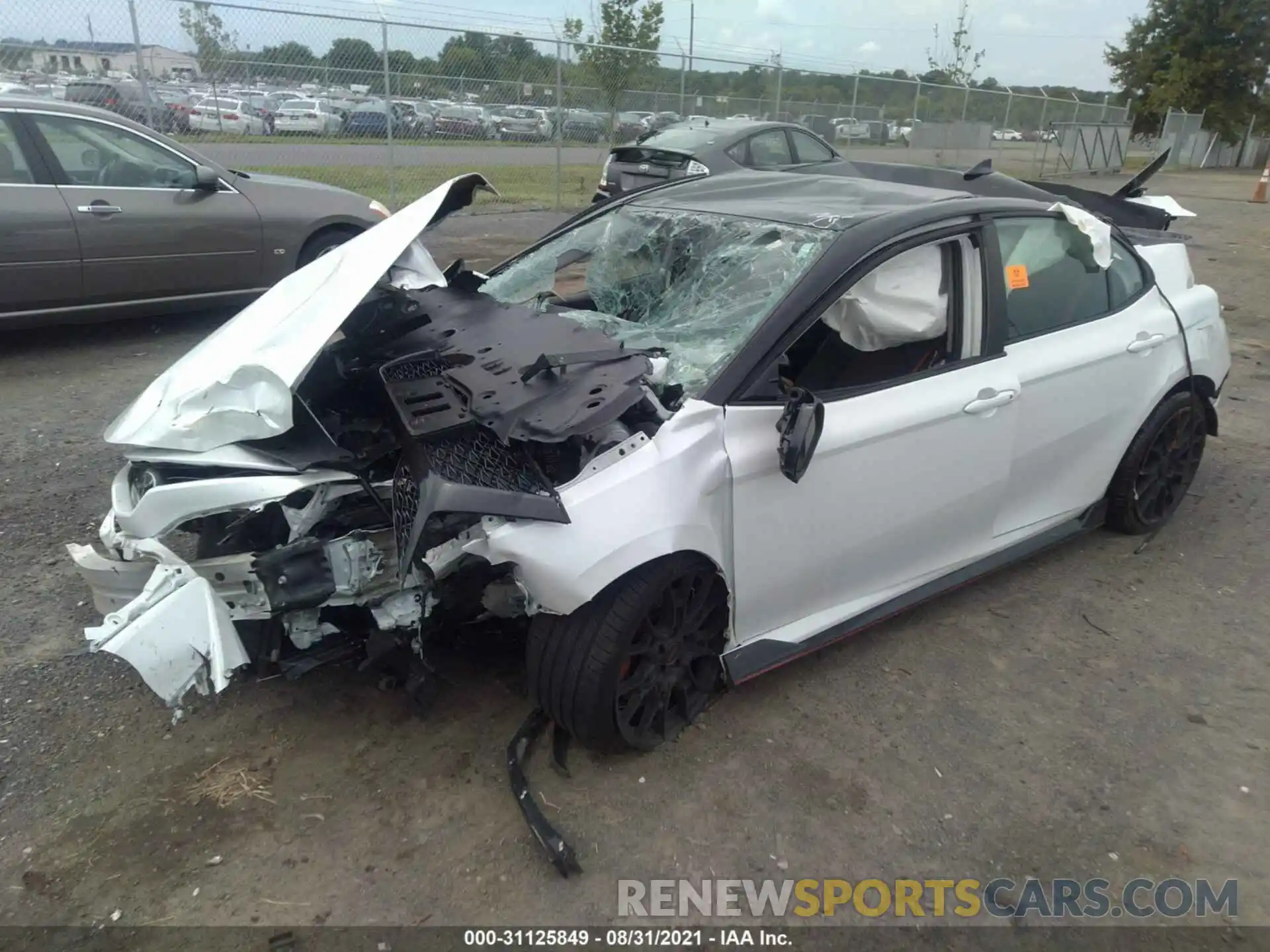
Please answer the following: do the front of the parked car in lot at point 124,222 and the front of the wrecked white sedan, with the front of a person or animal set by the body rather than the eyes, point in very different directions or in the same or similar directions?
very different directions

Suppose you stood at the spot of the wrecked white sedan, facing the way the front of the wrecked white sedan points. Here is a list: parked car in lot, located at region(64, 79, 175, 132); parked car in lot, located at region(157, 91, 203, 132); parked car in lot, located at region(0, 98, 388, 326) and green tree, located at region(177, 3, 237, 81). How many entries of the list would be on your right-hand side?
4

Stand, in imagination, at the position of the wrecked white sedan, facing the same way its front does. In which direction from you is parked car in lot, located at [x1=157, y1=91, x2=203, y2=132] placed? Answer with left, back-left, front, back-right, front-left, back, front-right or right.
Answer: right

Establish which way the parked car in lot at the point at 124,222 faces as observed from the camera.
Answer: facing to the right of the viewer

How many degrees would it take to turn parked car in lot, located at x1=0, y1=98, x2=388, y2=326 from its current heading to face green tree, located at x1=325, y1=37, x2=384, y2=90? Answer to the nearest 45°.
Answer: approximately 45° to its left

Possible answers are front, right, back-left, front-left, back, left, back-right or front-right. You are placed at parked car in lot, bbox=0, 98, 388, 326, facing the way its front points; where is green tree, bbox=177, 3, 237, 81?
left

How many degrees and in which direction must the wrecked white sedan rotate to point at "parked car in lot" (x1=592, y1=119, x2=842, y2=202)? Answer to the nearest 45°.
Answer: approximately 135° to its right

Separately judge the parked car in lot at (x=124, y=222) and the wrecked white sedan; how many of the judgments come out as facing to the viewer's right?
1

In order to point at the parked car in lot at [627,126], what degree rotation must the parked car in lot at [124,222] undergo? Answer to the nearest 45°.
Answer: approximately 45° to its left

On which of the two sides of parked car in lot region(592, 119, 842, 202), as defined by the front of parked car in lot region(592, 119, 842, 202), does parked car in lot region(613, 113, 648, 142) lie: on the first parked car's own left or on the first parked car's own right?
on the first parked car's own left

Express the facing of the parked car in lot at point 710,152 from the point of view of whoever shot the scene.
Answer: facing away from the viewer and to the right of the viewer

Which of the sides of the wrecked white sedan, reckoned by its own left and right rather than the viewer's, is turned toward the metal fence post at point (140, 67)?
right

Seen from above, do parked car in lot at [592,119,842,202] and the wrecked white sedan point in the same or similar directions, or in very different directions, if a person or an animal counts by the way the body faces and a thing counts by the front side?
very different directions

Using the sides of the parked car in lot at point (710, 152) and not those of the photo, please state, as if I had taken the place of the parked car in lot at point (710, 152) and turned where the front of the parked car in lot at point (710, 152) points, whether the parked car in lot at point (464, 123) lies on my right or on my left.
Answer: on my left

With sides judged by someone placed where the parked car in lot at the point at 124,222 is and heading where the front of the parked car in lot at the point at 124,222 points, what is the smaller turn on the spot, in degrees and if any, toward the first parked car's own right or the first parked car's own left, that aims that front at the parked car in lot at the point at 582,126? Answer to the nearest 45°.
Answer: approximately 45° to the first parked car's own left

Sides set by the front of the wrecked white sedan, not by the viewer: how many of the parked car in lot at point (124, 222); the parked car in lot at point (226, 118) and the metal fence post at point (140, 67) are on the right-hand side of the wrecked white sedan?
3
